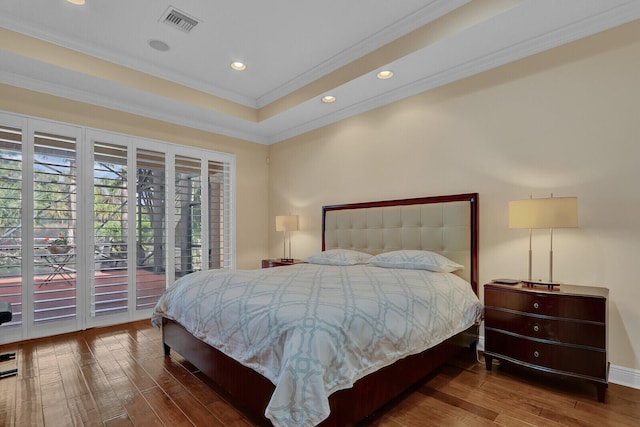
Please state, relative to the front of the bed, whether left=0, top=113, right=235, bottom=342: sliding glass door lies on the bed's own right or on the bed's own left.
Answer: on the bed's own right

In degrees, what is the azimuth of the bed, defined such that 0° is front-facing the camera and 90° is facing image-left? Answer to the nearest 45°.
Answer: approximately 45°

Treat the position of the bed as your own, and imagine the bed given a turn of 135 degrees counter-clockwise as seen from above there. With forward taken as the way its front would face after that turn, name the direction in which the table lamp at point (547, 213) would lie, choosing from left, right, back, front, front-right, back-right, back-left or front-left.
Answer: front
